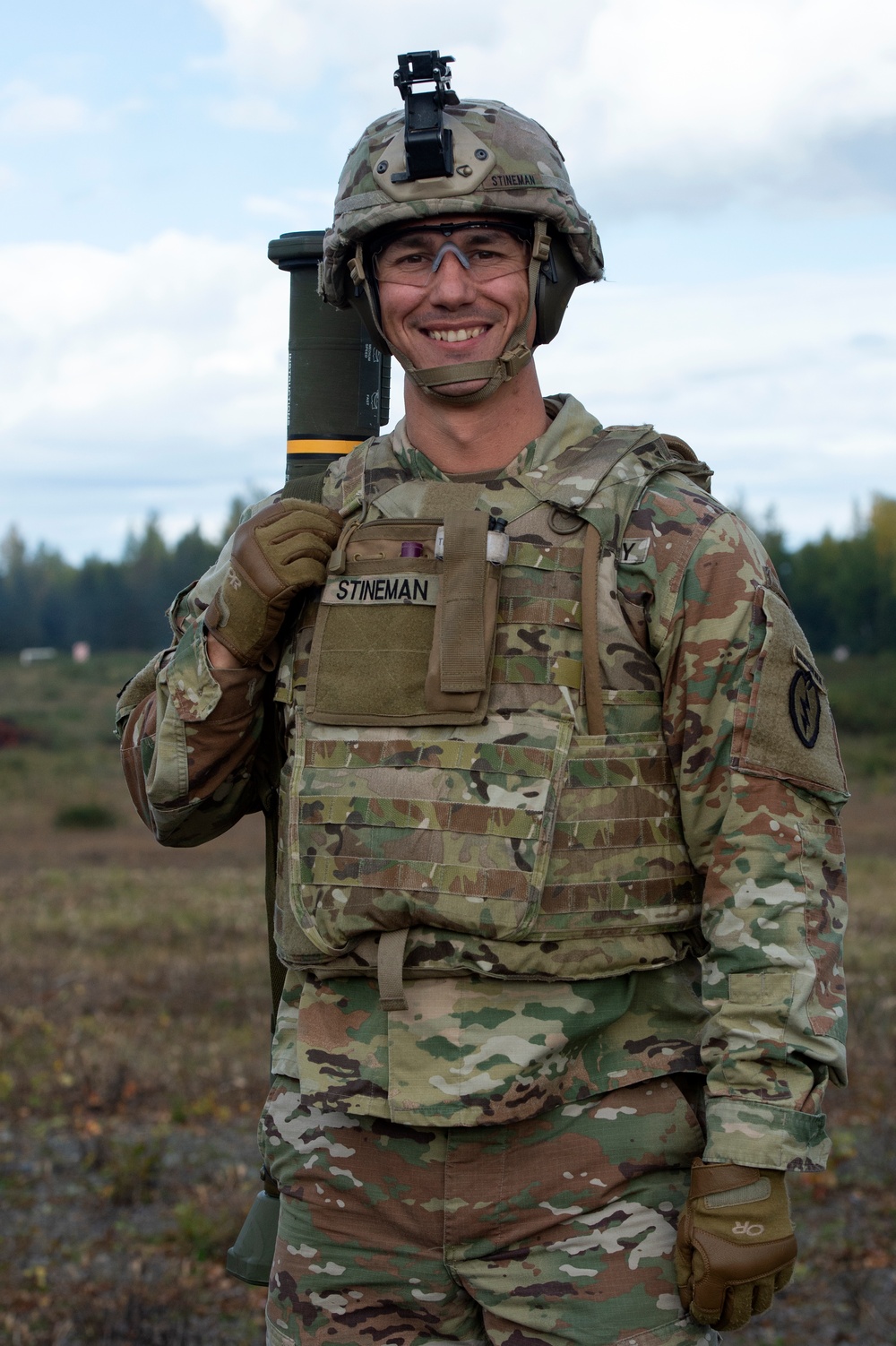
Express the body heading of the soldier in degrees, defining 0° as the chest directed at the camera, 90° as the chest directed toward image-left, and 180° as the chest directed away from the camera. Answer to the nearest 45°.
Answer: approximately 45°
